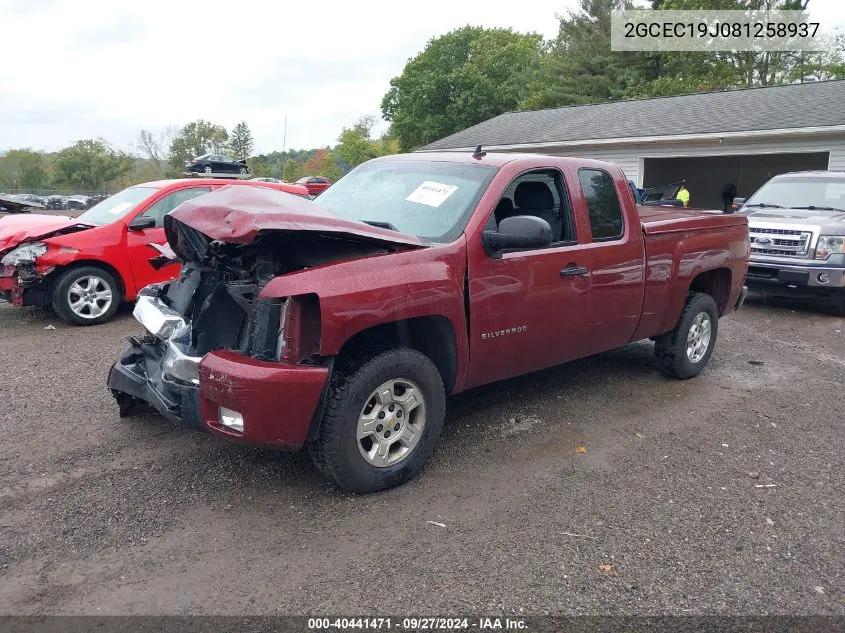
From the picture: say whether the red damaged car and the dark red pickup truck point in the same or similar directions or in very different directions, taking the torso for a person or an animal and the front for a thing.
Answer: same or similar directions

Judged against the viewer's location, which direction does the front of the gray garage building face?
facing the viewer

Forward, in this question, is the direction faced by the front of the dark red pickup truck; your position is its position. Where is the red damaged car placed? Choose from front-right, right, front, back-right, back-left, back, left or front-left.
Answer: right

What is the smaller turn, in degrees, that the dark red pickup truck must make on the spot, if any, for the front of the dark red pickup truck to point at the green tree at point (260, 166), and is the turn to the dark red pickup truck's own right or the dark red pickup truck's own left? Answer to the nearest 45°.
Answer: approximately 135° to the dark red pickup truck's own right

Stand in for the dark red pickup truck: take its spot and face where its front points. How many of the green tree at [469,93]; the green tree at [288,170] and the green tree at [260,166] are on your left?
0

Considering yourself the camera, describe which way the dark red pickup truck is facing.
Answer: facing the viewer and to the left of the viewer

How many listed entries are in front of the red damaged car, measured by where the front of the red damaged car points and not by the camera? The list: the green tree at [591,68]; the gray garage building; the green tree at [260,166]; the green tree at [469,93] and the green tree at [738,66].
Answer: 0

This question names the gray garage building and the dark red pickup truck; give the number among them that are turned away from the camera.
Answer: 0

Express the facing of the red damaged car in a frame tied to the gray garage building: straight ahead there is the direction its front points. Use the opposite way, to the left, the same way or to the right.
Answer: the same way

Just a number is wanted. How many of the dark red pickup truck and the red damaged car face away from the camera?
0

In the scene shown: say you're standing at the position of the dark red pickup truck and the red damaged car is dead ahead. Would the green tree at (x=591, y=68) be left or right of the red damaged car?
right

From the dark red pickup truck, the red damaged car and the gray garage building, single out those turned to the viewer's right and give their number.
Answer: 0

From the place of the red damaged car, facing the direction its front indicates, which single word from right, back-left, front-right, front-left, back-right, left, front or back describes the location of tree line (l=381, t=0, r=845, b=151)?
back

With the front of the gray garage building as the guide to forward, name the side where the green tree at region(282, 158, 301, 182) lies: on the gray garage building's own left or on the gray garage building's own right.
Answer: on the gray garage building's own right

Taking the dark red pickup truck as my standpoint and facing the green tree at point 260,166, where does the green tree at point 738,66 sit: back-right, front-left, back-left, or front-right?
front-right

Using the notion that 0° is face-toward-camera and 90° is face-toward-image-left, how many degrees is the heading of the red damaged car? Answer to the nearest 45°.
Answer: approximately 45°
